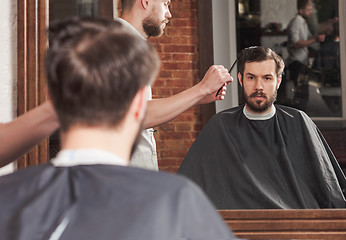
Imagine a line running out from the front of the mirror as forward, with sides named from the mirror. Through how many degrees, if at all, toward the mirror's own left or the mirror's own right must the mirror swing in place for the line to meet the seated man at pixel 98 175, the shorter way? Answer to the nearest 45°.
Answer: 0° — it already faces them

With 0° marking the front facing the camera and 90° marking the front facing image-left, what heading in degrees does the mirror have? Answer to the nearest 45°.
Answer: approximately 0°
